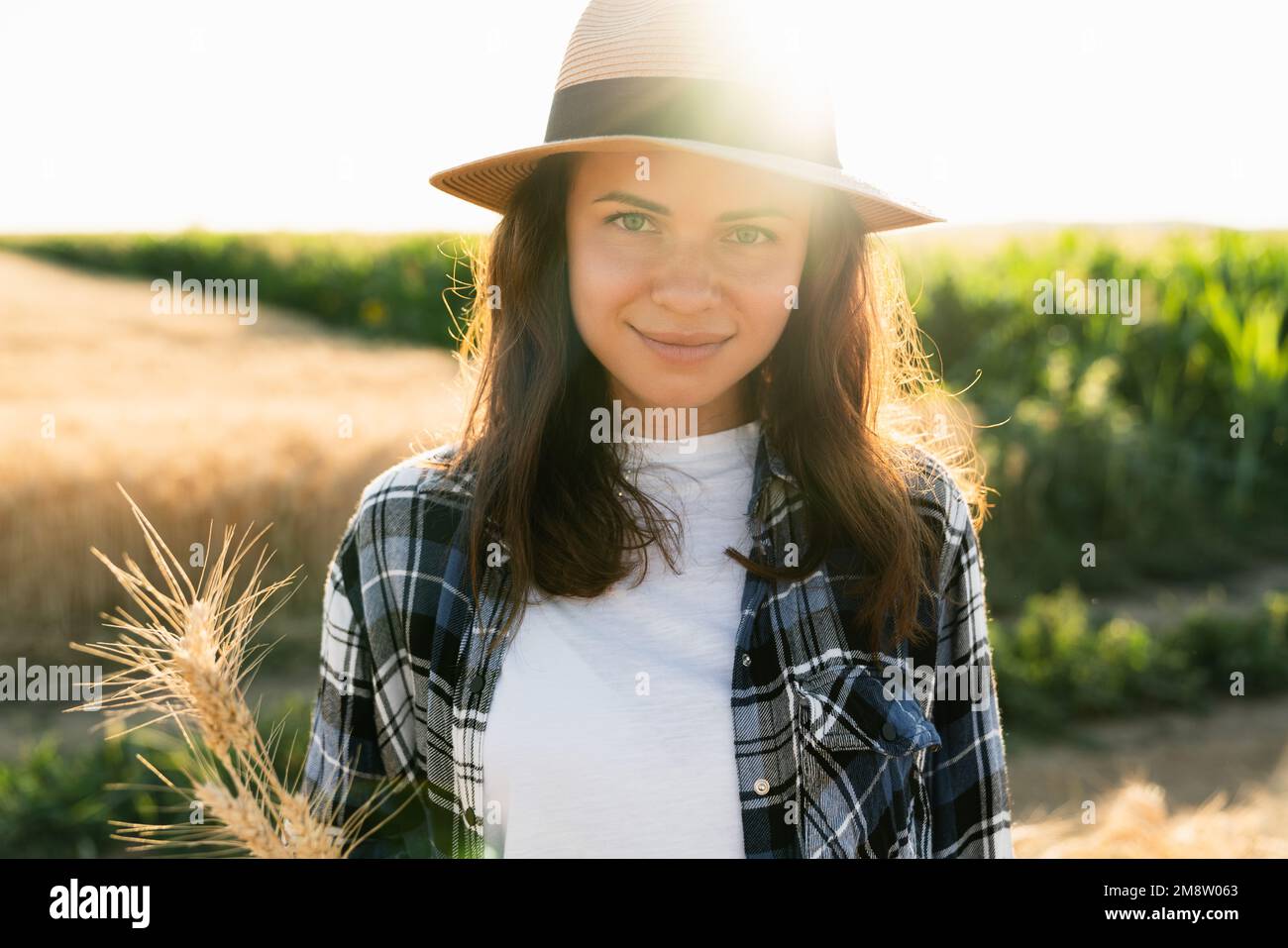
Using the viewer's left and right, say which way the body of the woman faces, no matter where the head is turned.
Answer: facing the viewer

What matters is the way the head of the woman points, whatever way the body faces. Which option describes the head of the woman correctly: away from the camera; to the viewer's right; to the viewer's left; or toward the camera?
toward the camera
